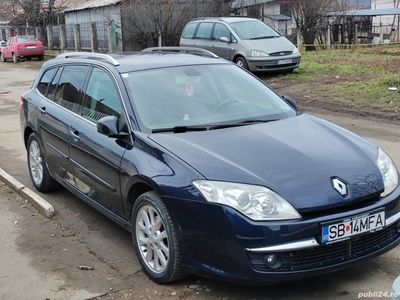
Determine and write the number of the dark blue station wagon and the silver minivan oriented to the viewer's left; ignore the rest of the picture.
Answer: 0

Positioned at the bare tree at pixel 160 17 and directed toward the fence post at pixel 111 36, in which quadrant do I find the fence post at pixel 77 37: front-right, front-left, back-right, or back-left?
front-right

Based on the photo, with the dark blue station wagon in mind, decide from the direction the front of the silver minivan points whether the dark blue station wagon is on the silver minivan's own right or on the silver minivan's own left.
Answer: on the silver minivan's own right

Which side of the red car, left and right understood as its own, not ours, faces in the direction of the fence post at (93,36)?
right

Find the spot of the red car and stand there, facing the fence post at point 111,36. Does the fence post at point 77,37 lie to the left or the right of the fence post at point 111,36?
left

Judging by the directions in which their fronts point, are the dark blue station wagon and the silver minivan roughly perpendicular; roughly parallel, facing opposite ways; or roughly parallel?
roughly parallel

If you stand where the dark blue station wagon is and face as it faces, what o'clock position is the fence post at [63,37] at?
The fence post is roughly at 7 o'clock from the dark blue station wagon.

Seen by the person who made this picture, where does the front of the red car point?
facing away from the viewer and to the left of the viewer

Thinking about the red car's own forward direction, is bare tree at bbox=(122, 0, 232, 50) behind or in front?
behind

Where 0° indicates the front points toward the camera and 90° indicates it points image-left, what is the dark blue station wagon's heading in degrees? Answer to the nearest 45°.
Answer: approximately 315°

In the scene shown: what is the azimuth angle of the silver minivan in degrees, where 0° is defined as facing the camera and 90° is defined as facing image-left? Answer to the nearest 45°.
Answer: approximately 315°
